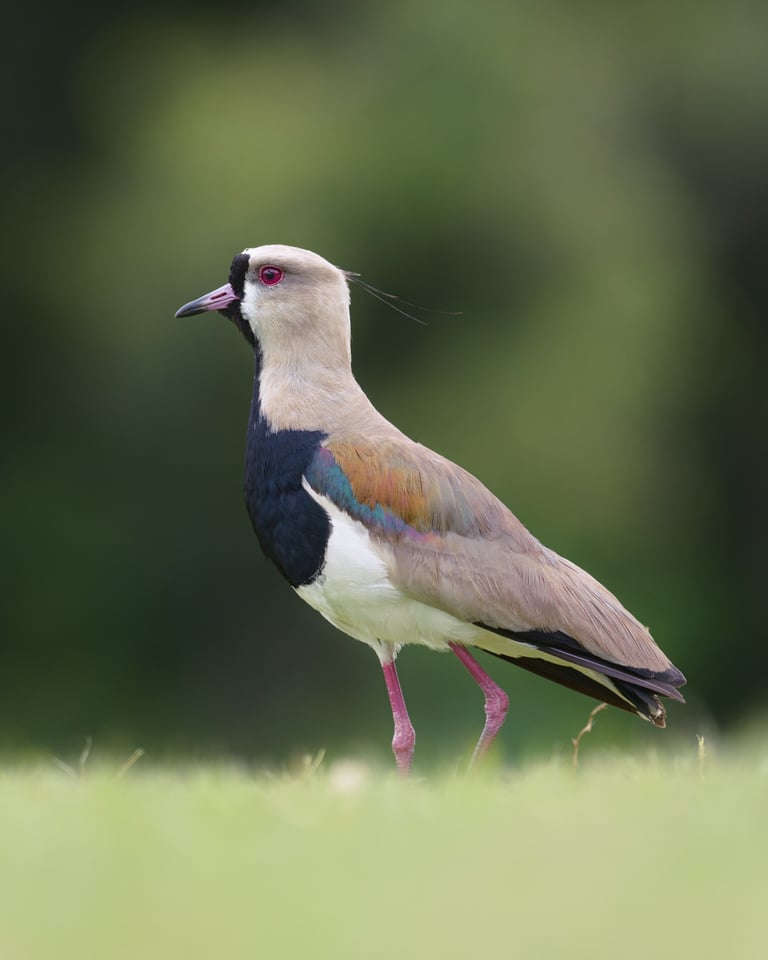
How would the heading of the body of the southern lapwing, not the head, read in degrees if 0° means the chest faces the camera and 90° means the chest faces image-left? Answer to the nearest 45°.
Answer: approximately 90°
